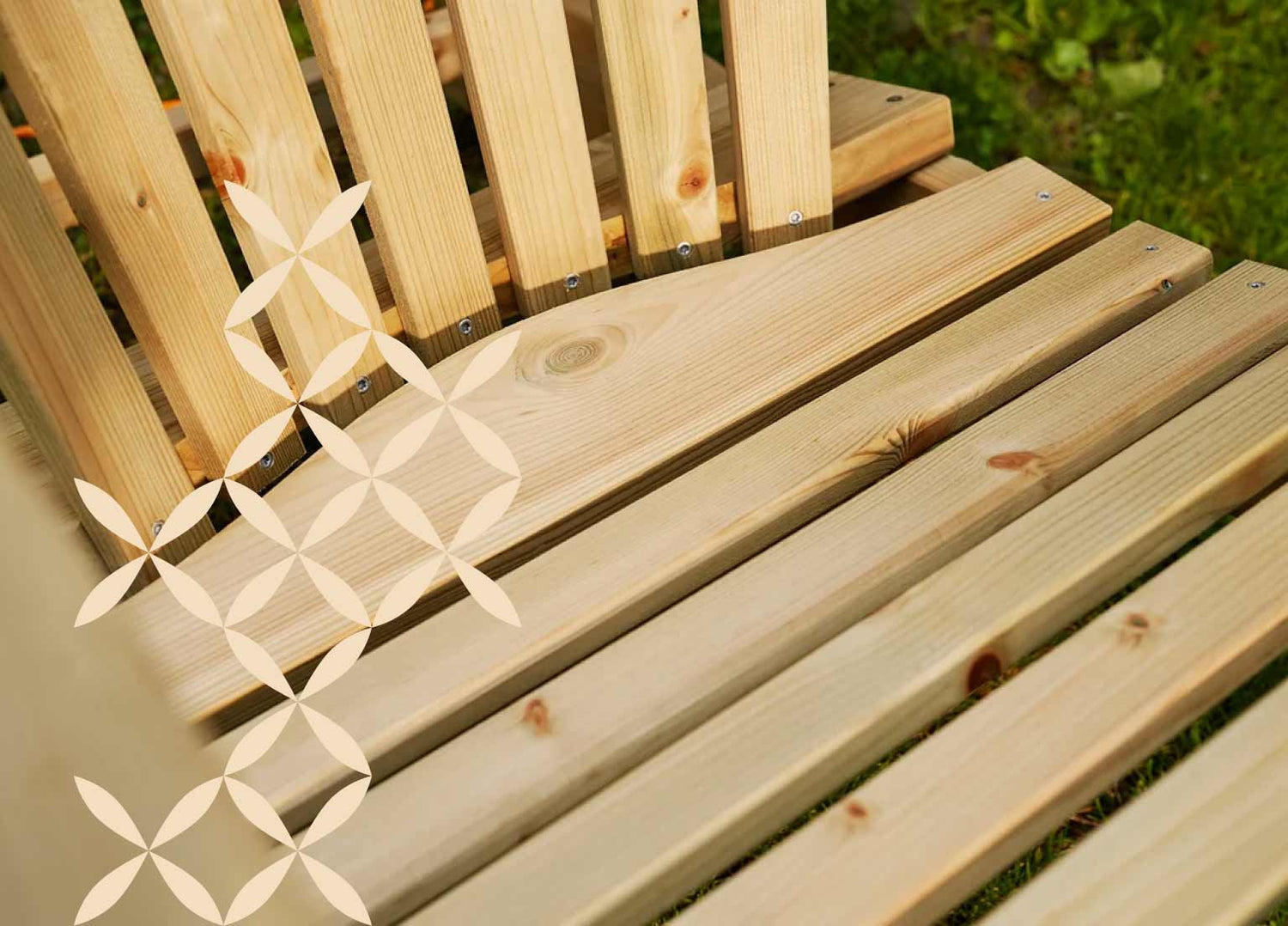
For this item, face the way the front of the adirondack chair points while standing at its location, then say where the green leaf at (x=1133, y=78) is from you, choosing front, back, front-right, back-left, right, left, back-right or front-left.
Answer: left
